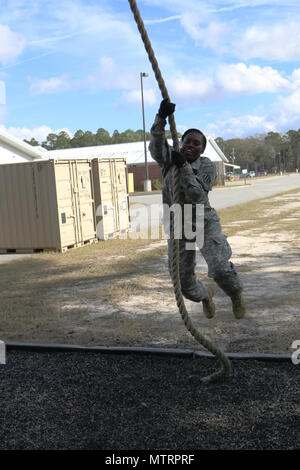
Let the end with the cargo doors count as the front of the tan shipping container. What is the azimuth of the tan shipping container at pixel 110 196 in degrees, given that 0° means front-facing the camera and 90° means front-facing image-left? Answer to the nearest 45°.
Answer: approximately 315°
